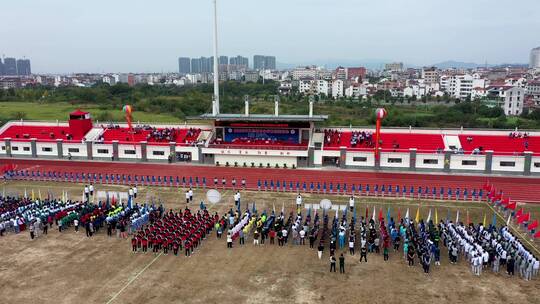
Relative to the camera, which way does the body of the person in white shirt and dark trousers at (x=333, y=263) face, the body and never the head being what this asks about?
away from the camera

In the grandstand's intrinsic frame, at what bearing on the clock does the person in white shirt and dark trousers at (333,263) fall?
The person in white shirt and dark trousers is roughly at 12 o'clock from the grandstand.

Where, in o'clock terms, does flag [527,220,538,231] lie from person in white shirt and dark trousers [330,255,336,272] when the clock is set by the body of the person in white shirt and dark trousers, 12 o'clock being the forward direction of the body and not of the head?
The flag is roughly at 2 o'clock from the person in white shirt and dark trousers.

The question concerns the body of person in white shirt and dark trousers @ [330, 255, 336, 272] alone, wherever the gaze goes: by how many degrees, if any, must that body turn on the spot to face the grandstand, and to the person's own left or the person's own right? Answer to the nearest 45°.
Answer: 0° — they already face it

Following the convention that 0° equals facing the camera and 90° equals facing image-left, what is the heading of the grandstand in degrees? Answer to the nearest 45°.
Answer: approximately 0°

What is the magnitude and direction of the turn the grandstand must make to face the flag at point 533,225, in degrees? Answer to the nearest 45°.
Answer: approximately 45° to its left

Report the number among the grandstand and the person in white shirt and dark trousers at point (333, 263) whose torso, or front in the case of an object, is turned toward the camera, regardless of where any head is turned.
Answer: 1

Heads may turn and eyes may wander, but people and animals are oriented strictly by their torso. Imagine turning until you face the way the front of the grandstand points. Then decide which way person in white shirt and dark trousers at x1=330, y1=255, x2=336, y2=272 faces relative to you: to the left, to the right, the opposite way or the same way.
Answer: the opposite way
